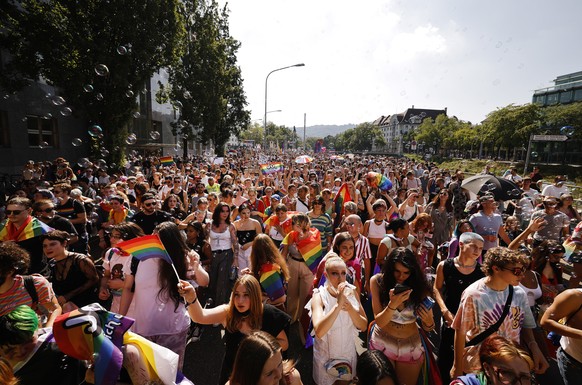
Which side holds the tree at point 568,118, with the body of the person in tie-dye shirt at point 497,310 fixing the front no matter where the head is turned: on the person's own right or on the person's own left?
on the person's own left

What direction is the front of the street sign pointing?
toward the camera

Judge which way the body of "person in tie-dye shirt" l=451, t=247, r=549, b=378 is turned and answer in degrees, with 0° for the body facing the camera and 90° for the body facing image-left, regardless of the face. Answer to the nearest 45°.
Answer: approximately 315°

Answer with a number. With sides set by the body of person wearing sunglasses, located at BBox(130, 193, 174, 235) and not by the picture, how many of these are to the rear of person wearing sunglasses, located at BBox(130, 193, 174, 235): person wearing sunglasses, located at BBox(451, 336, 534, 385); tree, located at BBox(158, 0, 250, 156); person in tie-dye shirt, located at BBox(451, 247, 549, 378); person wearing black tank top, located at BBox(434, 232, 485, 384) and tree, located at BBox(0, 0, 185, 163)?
2

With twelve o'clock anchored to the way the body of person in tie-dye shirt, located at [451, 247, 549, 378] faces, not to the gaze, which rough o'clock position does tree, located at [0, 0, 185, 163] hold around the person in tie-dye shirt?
The tree is roughly at 5 o'clock from the person in tie-dye shirt.

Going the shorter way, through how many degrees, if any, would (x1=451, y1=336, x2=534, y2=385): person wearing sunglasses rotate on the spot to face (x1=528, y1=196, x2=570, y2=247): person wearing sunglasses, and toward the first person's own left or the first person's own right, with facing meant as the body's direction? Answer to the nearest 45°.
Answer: approximately 135° to the first person's own left

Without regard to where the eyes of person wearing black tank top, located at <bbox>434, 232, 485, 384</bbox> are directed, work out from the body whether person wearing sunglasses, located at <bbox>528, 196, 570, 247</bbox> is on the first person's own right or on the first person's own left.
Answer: on the first person's own left

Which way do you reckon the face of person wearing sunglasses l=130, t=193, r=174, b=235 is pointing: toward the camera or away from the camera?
toward the camera

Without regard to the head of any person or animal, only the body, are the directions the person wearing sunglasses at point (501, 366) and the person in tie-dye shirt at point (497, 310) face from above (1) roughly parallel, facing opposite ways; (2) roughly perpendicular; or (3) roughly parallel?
roughly parallel

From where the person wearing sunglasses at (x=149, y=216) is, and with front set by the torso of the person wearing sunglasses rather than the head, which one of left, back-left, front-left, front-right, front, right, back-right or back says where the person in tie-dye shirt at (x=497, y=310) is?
front-left

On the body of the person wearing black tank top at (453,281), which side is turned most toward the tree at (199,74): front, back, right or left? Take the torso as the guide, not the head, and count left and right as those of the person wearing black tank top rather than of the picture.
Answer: back

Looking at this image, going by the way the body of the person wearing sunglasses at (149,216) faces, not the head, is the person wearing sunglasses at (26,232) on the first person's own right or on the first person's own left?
on the first person's own right

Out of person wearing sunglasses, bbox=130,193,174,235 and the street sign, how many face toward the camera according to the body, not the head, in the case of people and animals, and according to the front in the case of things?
2

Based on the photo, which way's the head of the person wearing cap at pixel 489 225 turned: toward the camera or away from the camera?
toward the camera

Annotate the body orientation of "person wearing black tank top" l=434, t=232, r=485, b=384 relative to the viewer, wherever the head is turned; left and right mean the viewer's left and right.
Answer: facing the viewer and to the right of the viewer
